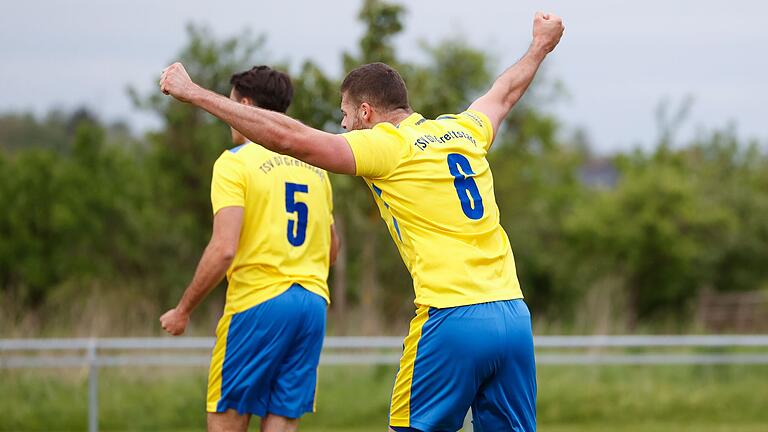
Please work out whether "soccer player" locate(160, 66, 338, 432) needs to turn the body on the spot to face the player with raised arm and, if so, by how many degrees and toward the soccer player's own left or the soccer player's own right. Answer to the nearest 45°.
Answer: approximately 180°

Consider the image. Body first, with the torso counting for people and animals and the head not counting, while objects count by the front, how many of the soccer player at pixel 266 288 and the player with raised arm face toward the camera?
0

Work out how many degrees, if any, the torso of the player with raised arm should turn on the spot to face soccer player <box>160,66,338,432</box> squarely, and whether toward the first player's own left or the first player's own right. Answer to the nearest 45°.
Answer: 0° — they already face them

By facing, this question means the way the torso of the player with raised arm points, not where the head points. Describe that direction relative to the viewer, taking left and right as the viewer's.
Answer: facing away from the viewer and to the left of the viewer

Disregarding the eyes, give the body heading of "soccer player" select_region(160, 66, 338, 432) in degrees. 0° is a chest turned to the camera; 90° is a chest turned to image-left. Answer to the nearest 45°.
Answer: approximately 135°
